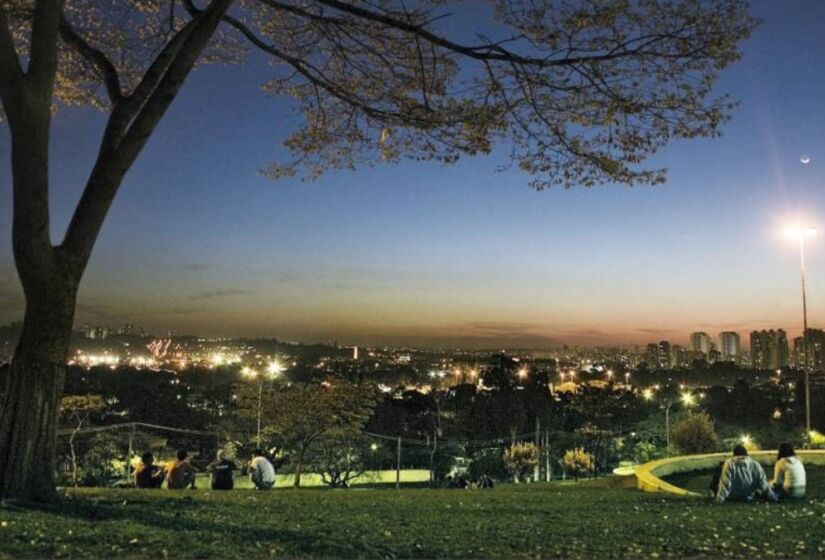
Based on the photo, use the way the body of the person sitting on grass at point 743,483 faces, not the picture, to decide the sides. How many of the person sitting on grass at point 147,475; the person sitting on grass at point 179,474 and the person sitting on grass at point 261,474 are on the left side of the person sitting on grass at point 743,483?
3

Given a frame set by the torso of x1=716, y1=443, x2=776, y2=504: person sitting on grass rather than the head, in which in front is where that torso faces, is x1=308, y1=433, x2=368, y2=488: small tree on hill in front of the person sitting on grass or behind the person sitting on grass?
in front

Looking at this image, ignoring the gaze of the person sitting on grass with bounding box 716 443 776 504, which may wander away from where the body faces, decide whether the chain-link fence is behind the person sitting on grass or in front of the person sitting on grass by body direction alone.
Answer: in front

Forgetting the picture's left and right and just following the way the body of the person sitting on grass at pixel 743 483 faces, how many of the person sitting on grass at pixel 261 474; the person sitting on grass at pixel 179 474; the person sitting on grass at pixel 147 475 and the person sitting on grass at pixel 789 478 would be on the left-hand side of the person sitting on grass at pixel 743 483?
3

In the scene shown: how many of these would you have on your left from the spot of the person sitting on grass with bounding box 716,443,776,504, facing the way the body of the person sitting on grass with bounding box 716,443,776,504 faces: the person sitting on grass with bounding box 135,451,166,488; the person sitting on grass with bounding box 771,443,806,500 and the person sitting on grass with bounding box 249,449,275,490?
2

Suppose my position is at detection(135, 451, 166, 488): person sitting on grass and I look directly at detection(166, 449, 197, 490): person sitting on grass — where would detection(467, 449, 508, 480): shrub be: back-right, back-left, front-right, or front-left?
front-left

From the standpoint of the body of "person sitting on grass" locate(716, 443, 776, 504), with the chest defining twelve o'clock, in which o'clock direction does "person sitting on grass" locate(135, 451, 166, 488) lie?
"person sitting on grass" locate(135, 451, 166, 488) is roughly at 9 o'clock from "person sitting on grass" locate(716, 443, 776, 504).

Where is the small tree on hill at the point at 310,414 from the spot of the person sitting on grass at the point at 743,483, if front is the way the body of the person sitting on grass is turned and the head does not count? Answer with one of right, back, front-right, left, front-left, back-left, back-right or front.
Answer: front-left

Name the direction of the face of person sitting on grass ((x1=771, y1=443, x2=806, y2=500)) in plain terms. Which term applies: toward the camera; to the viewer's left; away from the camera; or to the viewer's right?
away from the camera

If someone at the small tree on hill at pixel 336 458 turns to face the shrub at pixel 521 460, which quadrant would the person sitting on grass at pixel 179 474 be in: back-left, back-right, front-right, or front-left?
back-right

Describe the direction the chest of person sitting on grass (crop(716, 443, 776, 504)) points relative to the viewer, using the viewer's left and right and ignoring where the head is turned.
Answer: facing away from the viewer

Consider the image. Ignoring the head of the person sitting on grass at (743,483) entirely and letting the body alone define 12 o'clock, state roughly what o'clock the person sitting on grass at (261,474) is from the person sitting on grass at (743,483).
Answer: the person sitting on grass at (261,474) is roughly at 9 o'clock from the person sitting on grass at (743,483).

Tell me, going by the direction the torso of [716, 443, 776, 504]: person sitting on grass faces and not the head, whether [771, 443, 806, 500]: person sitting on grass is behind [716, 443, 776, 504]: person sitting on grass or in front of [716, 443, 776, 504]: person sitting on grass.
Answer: in front

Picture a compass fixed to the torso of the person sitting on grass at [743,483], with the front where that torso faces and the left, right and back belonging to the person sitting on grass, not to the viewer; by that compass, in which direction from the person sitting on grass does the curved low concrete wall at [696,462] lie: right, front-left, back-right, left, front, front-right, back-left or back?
front
